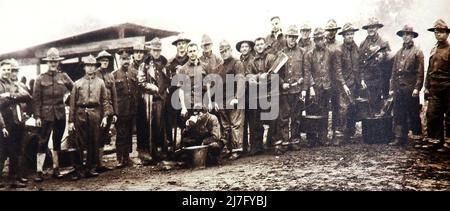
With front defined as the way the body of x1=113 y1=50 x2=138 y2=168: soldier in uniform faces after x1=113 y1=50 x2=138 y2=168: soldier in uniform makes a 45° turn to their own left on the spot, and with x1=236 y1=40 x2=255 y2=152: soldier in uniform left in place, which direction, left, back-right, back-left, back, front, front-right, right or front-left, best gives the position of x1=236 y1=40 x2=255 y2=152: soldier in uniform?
front-left

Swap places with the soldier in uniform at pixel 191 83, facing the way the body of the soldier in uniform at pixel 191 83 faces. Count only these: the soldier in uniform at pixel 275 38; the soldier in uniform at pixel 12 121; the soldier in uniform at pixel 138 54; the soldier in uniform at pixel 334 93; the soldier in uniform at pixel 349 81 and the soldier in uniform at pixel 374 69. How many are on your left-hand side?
4

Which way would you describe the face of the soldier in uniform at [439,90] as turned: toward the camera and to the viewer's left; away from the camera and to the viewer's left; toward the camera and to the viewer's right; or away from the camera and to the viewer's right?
toward the camera and to the viewer's left

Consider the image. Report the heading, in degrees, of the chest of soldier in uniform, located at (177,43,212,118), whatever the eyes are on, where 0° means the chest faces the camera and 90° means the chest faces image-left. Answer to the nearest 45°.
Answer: approximately 0°

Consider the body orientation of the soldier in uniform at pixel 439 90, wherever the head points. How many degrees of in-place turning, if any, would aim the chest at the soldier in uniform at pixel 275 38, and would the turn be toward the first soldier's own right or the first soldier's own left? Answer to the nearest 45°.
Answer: approximately 45° to the first soldier's own right

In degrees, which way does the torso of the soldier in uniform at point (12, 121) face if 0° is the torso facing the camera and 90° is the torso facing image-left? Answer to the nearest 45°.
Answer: approximately 0°

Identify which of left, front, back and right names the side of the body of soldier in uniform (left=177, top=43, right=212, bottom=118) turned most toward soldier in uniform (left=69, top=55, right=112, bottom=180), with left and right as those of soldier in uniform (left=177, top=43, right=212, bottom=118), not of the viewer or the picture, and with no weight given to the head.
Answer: right

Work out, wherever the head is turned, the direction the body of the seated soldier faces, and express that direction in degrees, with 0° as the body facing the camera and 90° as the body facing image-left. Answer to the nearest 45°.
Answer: approximately 45°
